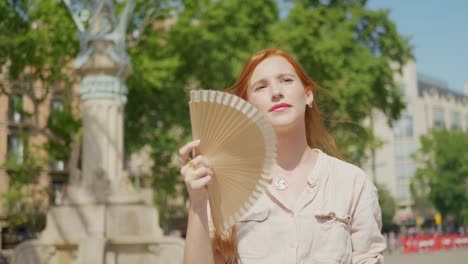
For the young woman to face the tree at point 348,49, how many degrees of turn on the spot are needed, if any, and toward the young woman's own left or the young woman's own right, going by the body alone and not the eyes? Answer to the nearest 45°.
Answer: approximately 180°

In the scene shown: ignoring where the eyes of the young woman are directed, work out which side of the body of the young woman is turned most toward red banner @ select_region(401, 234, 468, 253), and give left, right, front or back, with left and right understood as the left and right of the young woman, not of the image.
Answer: back

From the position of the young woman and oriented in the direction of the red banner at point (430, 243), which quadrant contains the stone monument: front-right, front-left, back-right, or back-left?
front-left

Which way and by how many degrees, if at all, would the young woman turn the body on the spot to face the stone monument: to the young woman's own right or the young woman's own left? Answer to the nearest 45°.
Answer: approximately 180°

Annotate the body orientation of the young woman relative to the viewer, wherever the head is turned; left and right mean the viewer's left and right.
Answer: facing the viewer

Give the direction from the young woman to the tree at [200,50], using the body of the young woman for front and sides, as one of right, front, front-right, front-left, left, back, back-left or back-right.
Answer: back
